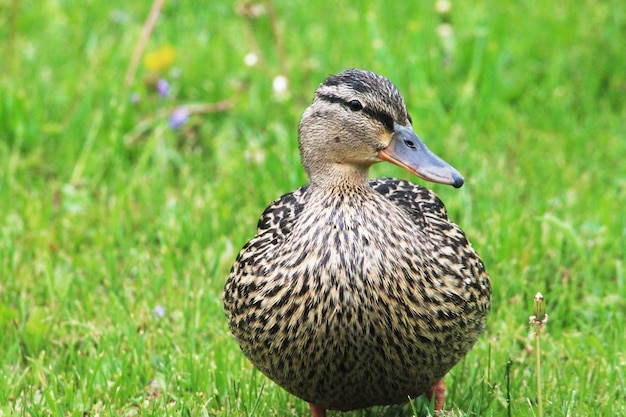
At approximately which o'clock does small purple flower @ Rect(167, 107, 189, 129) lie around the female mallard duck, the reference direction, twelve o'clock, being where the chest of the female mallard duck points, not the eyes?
The small purple flower is roughly at 5 o'clock from the female mallard duck.

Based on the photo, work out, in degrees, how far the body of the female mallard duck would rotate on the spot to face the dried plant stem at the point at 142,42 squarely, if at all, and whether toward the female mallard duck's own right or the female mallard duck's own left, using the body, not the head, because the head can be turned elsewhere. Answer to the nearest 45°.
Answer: approximately 135° to the female mallard duck's own right

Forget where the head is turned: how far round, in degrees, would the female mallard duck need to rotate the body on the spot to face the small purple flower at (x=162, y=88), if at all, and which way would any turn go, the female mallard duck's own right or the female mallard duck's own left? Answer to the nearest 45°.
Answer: approximately 135° to the female mallard duck's own right

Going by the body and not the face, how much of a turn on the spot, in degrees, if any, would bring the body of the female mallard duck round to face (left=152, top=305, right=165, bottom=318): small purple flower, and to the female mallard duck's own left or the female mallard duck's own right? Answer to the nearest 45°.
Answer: approximately 135° to the female mallard duck's own right

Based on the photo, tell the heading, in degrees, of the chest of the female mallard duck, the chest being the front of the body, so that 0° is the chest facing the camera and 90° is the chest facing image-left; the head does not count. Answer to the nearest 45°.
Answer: approximately 0°
